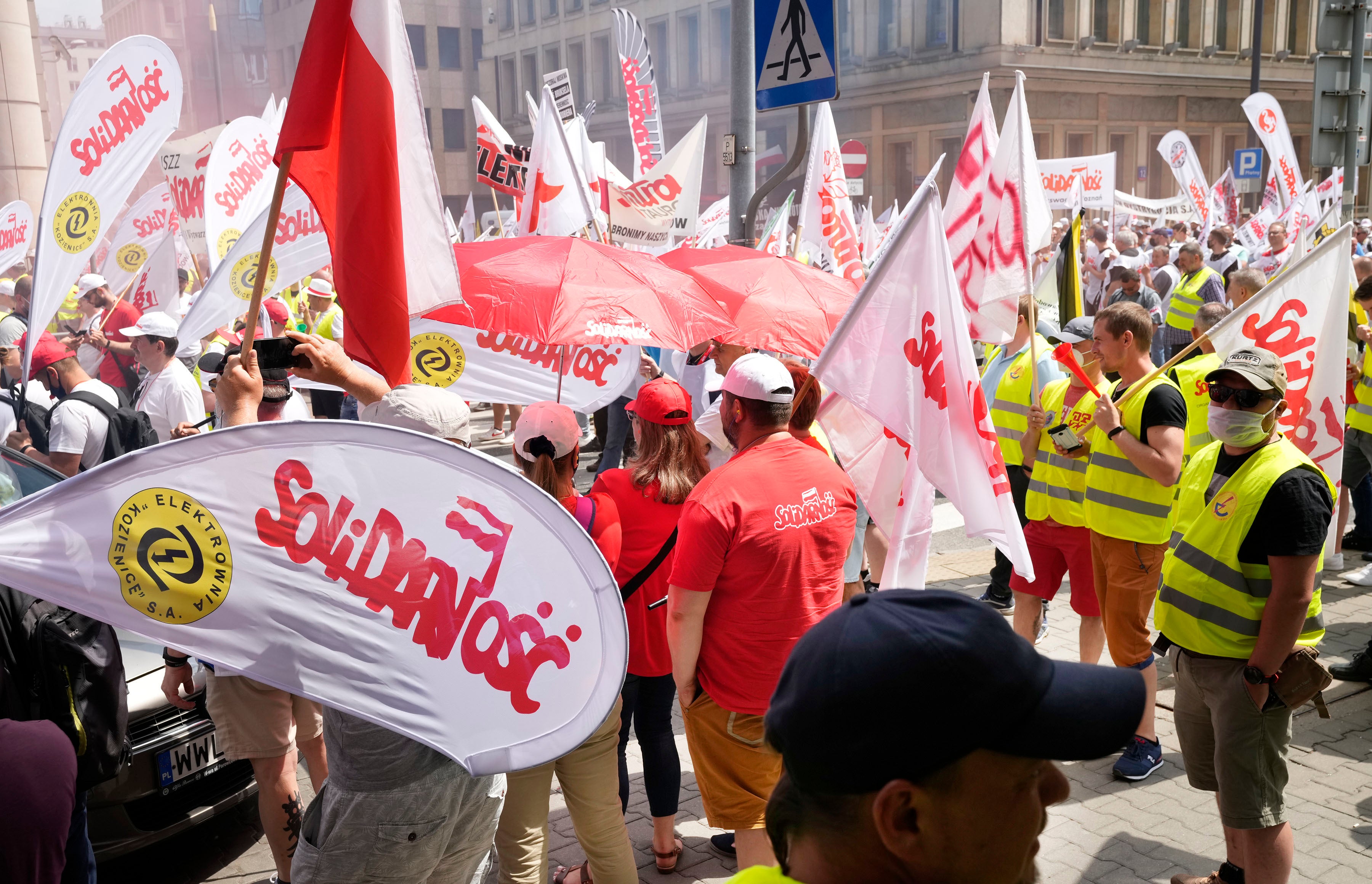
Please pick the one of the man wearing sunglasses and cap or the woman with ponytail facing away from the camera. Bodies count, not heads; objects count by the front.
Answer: the woman with ponytail

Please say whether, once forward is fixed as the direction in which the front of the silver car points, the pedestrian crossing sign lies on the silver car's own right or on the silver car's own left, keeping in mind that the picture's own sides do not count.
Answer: on the silver car's own left

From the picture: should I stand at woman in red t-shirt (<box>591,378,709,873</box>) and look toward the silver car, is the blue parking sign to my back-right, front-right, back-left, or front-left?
back-right

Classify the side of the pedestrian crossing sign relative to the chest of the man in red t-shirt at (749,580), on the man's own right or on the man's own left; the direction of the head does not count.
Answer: on the man's own right

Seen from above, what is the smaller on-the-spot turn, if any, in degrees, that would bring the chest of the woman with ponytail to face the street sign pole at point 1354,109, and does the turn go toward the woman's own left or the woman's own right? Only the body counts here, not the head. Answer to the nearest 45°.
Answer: approximately 45° to the woman's own right

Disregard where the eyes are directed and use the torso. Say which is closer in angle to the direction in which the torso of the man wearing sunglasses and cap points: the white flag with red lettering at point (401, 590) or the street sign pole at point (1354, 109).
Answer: the white flag with red lettering

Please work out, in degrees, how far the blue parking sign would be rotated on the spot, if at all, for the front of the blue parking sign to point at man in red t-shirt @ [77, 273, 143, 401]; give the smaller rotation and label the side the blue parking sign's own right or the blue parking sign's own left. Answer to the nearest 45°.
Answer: approximately 45° to the blue parking sign's own right

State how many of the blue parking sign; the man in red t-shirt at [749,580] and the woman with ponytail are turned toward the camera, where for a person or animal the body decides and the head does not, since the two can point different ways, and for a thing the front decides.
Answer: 1

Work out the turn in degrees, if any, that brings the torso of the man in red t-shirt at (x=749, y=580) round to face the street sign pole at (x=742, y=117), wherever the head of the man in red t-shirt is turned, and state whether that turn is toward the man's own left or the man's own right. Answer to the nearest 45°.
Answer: approximately 45° to the man's own right

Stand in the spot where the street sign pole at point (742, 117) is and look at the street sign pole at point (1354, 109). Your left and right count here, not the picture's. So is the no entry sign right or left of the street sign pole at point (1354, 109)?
left

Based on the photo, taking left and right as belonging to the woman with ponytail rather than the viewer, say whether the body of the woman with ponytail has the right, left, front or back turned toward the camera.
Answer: back

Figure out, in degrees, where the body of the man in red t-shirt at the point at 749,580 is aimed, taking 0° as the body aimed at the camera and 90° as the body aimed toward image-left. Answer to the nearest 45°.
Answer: approximately 135°
